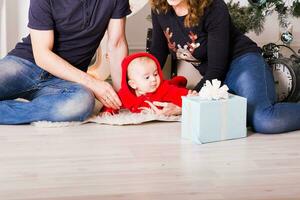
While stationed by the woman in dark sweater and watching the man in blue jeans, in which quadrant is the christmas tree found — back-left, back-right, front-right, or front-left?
back-right

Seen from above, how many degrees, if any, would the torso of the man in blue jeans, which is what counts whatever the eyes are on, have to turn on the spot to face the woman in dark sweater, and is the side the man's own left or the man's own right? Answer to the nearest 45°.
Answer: approximately 45° to the man's own left

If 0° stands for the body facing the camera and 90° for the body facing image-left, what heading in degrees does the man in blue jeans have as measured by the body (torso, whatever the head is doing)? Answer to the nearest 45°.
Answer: approximately 315°

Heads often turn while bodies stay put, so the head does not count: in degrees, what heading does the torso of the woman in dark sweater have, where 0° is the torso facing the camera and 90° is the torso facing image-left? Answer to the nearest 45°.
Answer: approximately 45°

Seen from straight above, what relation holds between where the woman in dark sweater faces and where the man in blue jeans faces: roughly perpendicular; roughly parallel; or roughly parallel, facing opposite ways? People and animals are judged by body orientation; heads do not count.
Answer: roughly perpendicular
